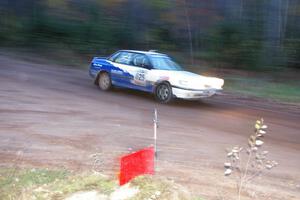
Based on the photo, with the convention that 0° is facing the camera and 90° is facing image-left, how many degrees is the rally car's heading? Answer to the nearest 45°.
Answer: approximately 315°
